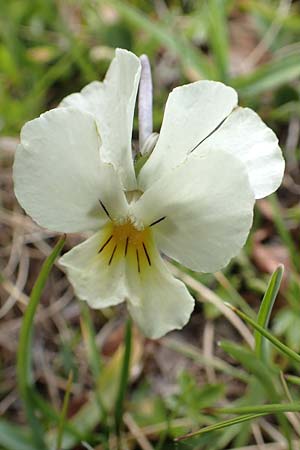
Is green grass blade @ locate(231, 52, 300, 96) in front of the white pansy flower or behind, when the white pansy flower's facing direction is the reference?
behind

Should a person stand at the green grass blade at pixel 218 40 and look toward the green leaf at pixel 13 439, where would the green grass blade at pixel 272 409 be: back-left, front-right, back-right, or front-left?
front-left

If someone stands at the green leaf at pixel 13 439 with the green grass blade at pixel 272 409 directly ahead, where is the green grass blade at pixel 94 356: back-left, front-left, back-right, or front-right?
front-left

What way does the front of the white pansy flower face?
toward the camera

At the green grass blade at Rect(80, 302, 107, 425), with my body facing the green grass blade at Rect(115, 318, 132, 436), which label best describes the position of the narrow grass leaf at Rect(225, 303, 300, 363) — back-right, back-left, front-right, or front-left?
front-left

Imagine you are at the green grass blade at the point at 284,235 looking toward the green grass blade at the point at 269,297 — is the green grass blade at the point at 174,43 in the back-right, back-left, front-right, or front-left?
back-right

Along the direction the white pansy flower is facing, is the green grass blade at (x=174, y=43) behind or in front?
behind
